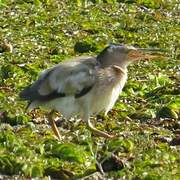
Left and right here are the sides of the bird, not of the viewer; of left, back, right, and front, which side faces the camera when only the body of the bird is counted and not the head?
right
